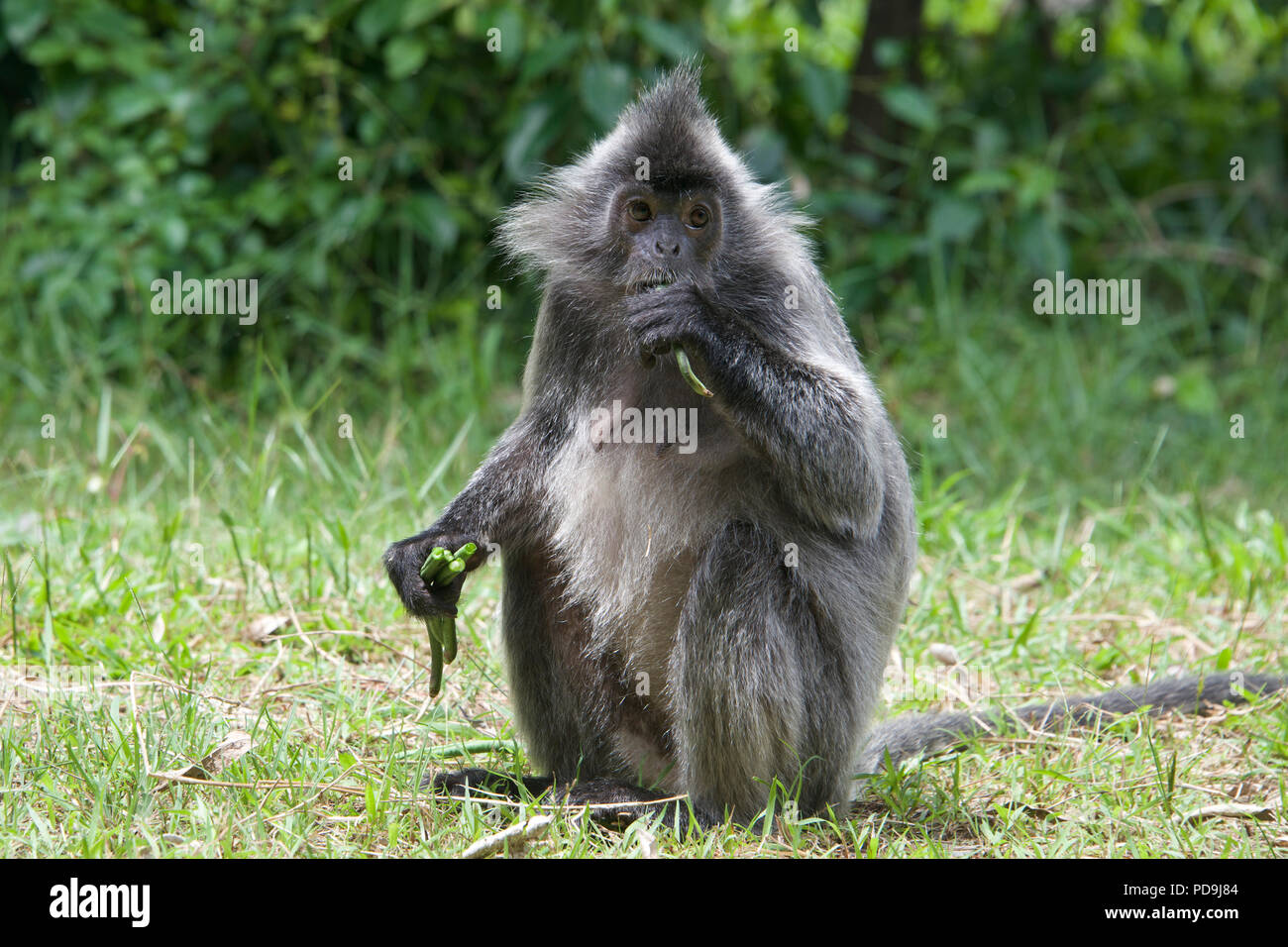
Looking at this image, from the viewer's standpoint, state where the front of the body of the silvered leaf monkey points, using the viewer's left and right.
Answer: facing the viewer and to the left of the viewer
